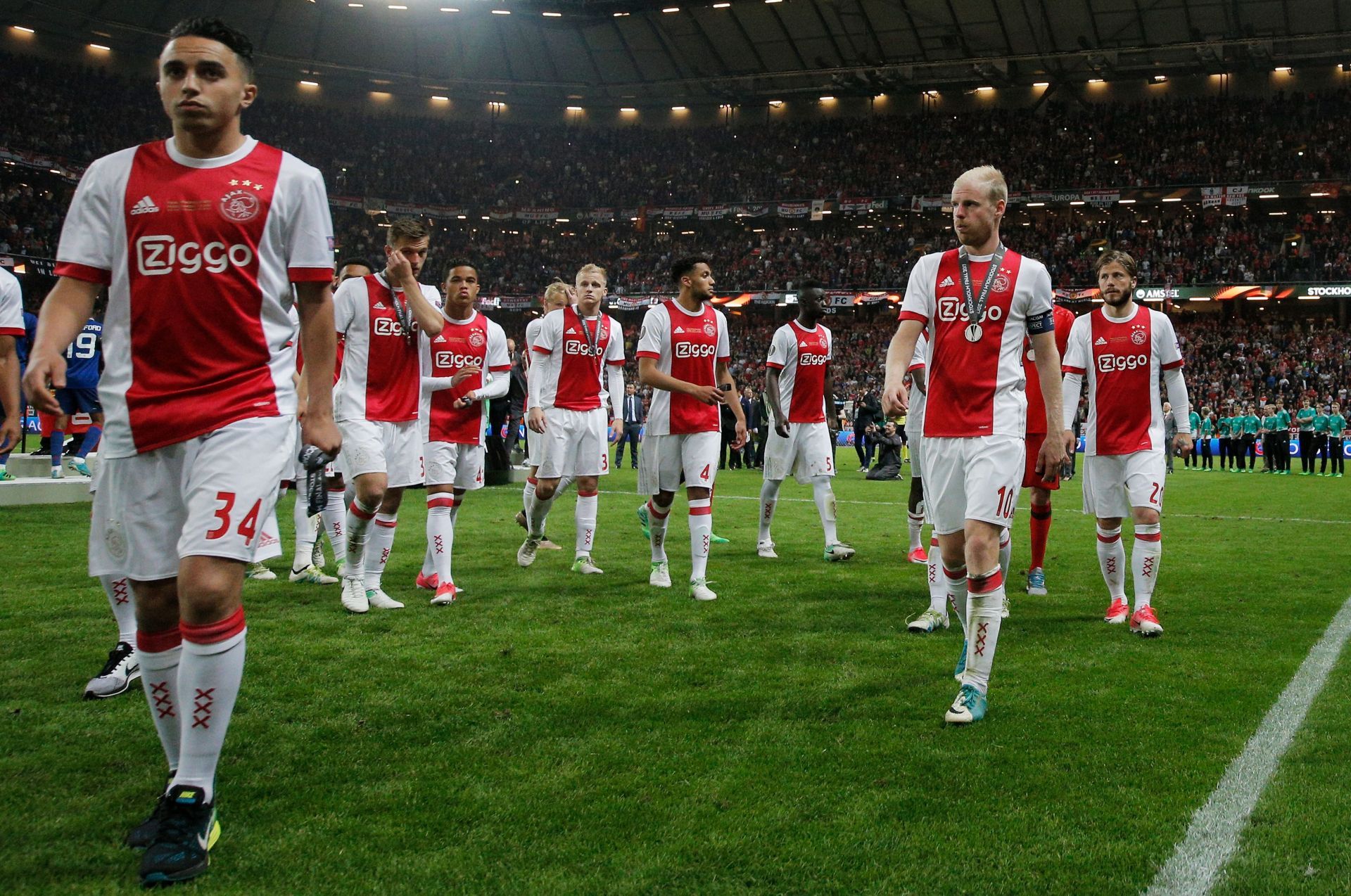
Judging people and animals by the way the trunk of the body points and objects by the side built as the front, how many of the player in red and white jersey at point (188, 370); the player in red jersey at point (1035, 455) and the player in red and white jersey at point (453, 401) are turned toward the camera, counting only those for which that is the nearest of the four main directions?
3

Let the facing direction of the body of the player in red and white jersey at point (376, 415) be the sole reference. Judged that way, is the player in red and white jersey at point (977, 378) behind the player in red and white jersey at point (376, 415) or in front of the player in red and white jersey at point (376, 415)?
in front

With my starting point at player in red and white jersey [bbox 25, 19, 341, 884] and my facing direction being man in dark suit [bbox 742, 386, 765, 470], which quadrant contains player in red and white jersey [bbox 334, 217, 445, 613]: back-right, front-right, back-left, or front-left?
front-left

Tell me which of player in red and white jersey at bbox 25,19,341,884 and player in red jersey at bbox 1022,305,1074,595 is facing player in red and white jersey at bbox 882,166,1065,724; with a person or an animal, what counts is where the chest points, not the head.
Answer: player in red jersey at bbox 1022,305,1074,595

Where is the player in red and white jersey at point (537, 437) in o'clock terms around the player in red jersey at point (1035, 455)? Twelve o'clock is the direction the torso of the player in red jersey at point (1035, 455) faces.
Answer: the player in red and white jersey at point (537, 437) is roughly at 3 o'clock from the player in red jersey at point (1035, 455).

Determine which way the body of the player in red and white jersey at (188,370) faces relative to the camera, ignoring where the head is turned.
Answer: toward the camera

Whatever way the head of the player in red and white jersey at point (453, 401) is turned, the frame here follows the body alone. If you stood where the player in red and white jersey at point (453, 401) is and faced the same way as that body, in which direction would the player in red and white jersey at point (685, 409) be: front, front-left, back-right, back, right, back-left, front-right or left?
left

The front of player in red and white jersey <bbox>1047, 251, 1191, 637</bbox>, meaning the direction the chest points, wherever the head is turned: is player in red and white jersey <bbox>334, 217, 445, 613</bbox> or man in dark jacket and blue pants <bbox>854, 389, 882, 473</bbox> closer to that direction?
the player in red and white jersey

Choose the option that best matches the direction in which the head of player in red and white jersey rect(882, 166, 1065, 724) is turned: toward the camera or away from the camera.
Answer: toward the camera

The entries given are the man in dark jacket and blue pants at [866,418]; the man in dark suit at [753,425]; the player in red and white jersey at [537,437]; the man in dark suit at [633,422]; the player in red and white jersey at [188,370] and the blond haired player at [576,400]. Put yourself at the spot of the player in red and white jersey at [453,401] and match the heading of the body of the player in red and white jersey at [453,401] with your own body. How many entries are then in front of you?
1

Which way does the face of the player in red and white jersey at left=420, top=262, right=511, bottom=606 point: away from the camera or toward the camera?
toward the camera

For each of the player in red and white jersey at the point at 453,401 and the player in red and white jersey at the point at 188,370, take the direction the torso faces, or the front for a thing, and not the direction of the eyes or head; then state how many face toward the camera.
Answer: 2

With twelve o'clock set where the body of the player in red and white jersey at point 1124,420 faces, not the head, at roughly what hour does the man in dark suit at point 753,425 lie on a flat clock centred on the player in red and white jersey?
The man in dark suit is roughly at 5 o'clock from the player in red and white jersey.

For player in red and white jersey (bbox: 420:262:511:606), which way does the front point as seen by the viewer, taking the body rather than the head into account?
toward the camera

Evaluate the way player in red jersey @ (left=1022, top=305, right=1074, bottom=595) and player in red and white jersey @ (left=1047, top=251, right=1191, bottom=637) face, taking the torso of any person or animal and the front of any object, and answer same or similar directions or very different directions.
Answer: same or similar directions

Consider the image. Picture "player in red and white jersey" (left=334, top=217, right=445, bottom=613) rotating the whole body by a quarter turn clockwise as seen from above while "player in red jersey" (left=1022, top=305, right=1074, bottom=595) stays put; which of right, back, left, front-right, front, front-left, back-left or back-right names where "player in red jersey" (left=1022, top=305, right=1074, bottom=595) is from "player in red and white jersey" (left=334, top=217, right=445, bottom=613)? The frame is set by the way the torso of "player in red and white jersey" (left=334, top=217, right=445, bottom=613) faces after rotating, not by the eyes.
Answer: back-left

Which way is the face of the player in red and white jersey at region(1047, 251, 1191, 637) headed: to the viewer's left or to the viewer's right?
to the viewer's left
